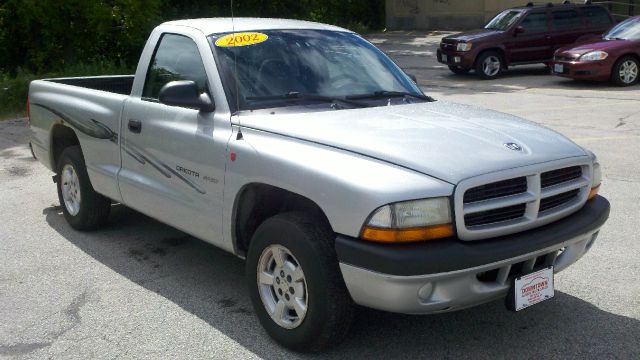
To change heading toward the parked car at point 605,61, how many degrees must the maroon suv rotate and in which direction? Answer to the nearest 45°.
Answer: approximately 90° to its left

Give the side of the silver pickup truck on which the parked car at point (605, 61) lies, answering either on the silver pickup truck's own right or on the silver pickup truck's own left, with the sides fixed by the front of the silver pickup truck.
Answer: on the silver pickup truck's own left

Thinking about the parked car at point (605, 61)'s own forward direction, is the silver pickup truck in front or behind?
in front

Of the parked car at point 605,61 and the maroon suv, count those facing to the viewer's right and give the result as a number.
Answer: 0

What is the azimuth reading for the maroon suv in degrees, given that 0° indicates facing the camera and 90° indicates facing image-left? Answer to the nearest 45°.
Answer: approximately 45°

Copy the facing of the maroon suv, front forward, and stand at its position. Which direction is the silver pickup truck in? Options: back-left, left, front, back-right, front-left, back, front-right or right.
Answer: front-left

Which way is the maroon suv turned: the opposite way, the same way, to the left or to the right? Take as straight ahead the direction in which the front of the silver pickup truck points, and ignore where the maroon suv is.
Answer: to the right

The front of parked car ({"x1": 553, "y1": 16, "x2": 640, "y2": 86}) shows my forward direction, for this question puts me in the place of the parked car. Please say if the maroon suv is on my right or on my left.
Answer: on my right

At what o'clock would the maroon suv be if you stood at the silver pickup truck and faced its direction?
The maroon suv is roughly at 8 o'clock from the silver pickup truck.
